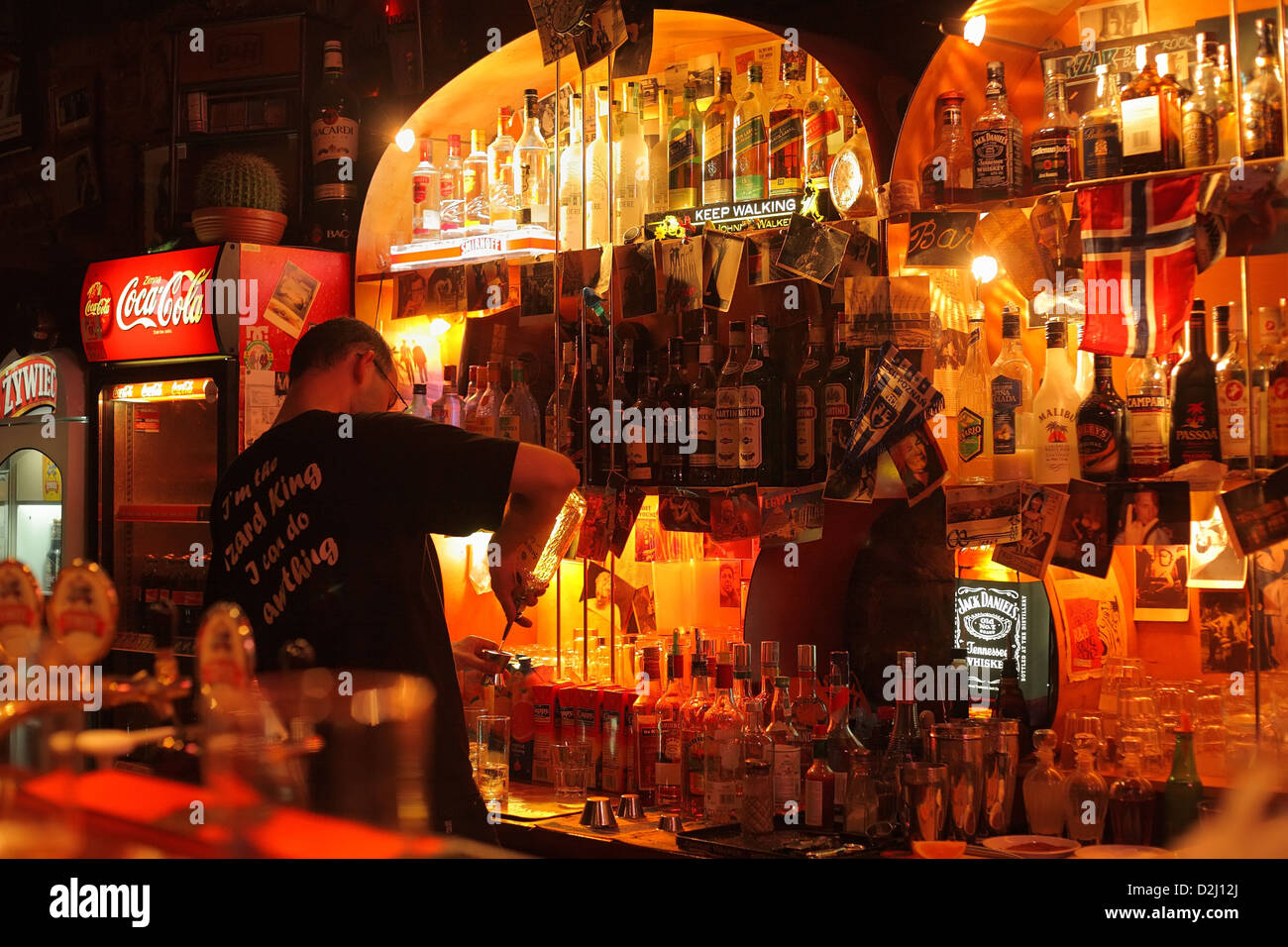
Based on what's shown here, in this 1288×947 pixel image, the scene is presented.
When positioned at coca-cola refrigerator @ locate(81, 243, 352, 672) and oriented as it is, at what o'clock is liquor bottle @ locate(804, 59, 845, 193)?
The liquor bottle is roughly at 9 o'clock from the coca-cola refrigerator.

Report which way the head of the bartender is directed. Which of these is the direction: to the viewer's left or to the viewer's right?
to the viewer's right

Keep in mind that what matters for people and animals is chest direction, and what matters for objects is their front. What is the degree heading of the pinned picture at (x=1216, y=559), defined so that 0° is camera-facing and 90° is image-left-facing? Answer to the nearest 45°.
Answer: approximately 0°

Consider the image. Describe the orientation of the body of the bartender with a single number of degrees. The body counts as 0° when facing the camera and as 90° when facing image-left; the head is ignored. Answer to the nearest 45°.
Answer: approximately 225°

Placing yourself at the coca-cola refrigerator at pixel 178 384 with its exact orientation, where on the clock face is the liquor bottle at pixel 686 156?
The liquor bottle is roughly at 9 o'clock from the coca-cola refrigerator.

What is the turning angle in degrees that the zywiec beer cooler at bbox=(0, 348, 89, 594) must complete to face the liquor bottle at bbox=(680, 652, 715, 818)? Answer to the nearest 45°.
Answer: approximately 90° to its left

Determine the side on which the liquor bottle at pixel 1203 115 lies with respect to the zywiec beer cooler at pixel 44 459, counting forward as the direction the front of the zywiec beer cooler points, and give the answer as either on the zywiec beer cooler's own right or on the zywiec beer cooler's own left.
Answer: on the zywiec beer cooler's own left

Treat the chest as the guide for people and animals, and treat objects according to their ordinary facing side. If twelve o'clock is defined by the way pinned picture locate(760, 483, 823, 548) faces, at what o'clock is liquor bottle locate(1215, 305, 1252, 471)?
The liquor bottle is roughly at 10 o'clock from the pinned picture.
